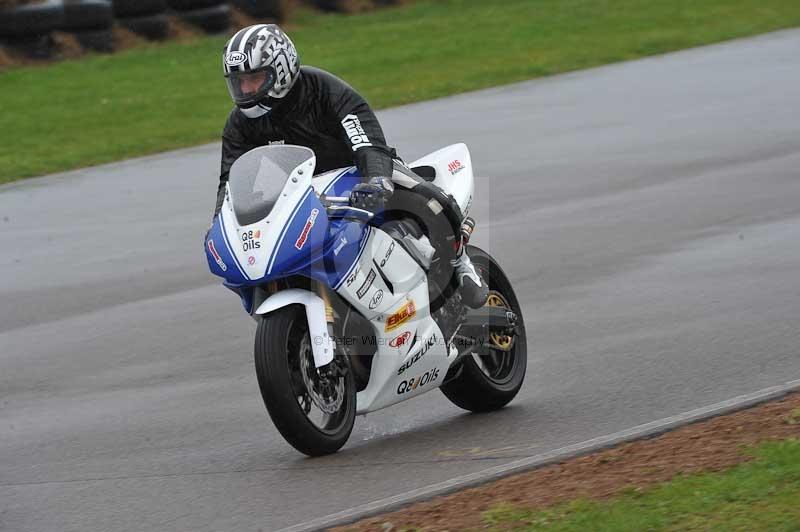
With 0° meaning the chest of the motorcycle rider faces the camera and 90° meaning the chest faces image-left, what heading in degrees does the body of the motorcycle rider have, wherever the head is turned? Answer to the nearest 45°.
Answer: approximately 45°

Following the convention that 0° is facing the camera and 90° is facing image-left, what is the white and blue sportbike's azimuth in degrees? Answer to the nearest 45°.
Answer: approximately 45°

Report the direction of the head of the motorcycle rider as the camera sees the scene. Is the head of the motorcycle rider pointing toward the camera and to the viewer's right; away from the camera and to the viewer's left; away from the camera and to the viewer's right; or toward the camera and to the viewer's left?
toward the camera and to the viewer's left
